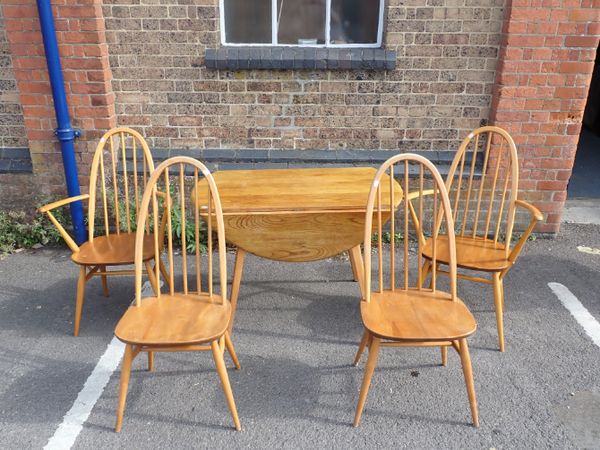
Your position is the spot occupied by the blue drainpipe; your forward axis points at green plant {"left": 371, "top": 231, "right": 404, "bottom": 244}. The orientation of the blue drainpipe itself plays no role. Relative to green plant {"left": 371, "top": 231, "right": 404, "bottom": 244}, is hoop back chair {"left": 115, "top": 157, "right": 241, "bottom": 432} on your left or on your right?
right

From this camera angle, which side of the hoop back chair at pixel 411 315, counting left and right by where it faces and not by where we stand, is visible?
front

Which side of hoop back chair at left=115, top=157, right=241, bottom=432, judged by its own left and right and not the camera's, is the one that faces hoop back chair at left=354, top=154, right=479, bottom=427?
left

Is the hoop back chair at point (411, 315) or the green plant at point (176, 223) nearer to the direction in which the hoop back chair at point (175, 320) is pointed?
the hoop back chair

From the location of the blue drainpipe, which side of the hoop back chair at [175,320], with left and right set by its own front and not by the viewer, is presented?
back

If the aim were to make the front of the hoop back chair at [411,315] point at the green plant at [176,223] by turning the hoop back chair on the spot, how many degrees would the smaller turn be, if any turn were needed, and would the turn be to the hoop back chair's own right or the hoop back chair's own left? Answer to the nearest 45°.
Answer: approximately 135° to the hoop back chair's own right

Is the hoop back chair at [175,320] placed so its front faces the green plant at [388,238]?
no

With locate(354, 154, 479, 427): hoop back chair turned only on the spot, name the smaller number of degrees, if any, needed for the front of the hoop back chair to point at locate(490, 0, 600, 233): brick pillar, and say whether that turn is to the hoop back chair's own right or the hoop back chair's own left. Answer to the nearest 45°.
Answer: approximately 180°

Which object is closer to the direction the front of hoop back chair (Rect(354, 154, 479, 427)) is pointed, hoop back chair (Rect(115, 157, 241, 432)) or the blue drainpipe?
the hoop back chair

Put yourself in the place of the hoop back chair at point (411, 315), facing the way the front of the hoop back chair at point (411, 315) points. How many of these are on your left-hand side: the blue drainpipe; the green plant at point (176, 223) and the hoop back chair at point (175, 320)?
0

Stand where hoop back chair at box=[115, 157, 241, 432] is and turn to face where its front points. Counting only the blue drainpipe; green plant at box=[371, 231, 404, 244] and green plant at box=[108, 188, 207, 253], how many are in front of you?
0

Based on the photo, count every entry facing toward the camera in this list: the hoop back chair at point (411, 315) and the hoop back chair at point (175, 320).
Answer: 2

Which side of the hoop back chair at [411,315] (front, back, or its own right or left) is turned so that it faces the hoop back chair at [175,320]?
right

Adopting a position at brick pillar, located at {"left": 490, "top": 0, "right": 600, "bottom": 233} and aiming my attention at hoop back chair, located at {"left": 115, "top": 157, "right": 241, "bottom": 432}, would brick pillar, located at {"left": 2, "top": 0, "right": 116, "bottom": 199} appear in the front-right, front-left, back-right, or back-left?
front-right

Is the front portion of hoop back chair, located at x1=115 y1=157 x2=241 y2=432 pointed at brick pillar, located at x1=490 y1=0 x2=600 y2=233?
no

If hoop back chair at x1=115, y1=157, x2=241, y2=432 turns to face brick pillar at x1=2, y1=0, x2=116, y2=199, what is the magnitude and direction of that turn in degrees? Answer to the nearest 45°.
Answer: approximately 180°

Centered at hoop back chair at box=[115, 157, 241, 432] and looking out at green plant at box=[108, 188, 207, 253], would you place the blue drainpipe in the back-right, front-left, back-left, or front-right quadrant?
front-left

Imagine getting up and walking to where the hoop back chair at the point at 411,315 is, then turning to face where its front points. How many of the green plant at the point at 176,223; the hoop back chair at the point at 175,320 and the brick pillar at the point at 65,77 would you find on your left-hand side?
0

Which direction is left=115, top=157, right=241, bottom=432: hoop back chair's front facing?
toward the camera

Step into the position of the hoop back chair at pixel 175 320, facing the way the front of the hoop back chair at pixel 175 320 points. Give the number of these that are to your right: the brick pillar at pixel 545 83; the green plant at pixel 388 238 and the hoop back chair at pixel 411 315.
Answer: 0
